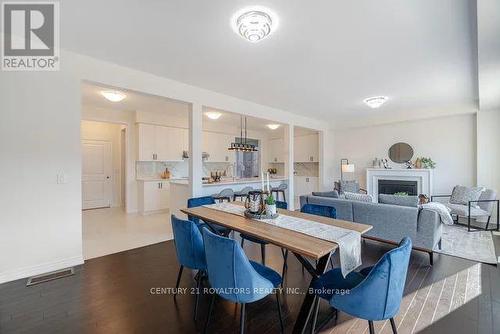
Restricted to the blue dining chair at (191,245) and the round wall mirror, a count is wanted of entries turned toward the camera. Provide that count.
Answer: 1

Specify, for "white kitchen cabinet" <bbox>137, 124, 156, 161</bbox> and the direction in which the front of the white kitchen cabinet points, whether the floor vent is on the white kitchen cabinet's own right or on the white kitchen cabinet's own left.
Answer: on the white kitchen cabinet's own right

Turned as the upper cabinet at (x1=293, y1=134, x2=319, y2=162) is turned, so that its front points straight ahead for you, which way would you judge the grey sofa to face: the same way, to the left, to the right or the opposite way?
the opposite way

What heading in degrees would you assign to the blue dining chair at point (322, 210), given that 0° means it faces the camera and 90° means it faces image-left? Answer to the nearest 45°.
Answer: approximately 45°

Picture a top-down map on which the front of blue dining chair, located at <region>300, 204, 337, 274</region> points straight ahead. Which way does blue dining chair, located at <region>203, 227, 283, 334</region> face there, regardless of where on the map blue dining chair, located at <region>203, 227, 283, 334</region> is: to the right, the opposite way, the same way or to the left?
the opposite way

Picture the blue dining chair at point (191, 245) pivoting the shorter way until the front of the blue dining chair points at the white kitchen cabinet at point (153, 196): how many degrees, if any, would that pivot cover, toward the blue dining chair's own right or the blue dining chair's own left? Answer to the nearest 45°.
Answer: approximately 45° to the blue dining chair's own left

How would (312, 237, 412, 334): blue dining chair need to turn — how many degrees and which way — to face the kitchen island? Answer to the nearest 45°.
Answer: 0° — it already faces it

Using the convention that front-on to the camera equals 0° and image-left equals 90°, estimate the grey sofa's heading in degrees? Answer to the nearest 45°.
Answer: approximately 225°

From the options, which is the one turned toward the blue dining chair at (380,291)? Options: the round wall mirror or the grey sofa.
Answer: the round wall mirror

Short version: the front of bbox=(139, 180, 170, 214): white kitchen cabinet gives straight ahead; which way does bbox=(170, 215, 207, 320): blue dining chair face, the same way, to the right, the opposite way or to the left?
to the left
